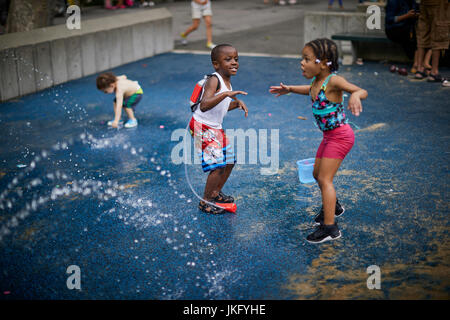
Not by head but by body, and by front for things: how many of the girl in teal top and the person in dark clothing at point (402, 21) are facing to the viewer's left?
1

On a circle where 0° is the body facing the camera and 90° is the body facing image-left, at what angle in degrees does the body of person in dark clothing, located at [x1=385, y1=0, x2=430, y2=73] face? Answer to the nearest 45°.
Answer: approximately 315°

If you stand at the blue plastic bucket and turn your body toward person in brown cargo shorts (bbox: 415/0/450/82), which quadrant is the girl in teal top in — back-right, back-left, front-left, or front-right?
back-right

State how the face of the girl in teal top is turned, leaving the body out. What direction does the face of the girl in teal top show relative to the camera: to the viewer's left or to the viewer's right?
to the viewer's left

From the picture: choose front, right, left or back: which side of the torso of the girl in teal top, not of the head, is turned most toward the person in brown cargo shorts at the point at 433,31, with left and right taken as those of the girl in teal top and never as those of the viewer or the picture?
right

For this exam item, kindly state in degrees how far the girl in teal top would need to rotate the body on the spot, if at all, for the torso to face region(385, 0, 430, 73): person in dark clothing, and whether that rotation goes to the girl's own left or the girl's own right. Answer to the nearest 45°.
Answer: approximately 90° to the girl's own right

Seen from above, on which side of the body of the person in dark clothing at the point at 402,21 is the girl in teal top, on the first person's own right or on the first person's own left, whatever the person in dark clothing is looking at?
on the first person's own right

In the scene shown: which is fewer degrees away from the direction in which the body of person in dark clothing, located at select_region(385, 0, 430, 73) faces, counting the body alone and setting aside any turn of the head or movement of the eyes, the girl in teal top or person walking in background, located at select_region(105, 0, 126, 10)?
the girl in teal top

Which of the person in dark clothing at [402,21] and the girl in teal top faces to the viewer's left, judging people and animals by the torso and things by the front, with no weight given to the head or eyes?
the girl in teal top

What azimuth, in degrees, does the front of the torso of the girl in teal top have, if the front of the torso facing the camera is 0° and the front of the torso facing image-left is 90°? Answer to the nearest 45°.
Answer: approximately 90°

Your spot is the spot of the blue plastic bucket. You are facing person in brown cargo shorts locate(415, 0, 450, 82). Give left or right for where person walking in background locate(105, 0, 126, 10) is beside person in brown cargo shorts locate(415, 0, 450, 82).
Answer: left

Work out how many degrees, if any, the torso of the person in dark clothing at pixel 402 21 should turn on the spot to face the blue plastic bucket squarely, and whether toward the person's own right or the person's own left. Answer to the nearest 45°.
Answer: approximately 45° to the person's own right
